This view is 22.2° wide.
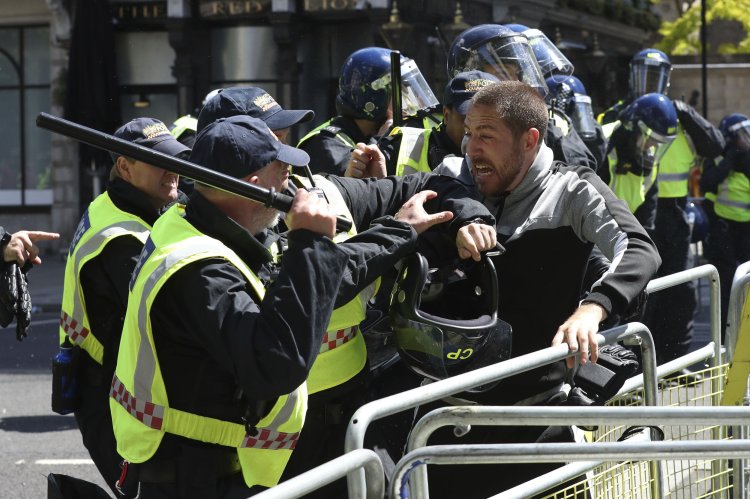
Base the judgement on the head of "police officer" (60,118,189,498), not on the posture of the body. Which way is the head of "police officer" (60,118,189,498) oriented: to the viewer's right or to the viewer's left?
to the viewer's right

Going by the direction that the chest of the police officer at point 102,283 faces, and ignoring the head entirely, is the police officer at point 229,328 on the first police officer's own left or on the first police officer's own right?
on the first police officer's own right

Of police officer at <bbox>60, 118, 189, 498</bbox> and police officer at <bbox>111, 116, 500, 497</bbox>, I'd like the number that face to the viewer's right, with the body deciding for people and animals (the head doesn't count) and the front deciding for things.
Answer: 2

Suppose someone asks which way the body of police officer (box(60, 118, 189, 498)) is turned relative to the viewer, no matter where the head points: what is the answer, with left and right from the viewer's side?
facing to the right of the viewer

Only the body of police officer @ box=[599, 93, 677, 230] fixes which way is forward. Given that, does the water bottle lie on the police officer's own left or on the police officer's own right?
on the police officer's own right

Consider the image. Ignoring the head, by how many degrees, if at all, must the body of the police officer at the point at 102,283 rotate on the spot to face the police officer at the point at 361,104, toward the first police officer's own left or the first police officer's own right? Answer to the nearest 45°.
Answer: approximately 45° to the first police officer's own left

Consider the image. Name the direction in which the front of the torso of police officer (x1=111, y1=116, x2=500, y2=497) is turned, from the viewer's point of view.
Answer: to the viewer's right

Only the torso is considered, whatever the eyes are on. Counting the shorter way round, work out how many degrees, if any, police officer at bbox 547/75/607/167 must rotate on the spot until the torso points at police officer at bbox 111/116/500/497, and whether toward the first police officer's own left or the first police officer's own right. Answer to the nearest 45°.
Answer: approximately 45° to the first police officer's own right

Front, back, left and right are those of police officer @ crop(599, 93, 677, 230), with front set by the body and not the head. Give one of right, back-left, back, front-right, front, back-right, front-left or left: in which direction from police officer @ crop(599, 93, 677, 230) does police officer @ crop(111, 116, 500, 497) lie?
front-right

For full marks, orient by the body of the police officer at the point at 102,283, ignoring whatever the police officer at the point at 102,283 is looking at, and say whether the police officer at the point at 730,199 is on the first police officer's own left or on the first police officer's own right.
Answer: on the first police officer's own left

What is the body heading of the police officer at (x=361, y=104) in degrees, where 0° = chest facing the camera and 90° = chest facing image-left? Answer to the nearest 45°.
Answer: approximately 270°
